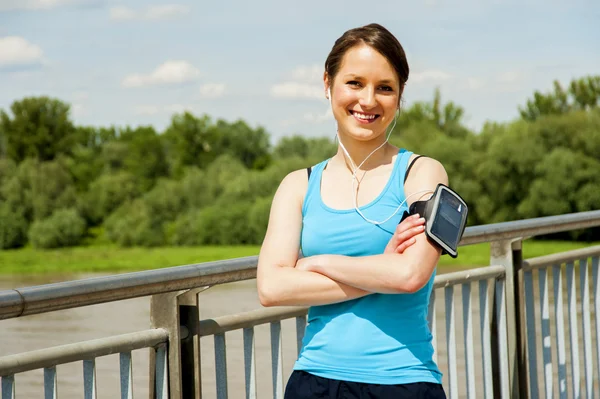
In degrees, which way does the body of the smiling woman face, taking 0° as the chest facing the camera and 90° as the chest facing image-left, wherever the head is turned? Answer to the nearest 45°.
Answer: approximately 0°
